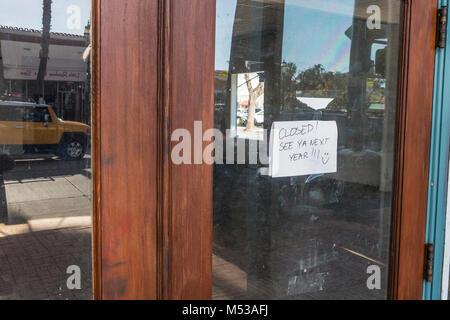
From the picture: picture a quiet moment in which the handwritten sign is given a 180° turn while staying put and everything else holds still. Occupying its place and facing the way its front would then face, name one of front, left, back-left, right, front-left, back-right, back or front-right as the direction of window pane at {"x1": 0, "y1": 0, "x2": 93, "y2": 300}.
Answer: back-left

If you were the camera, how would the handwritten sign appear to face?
facing the viewer
